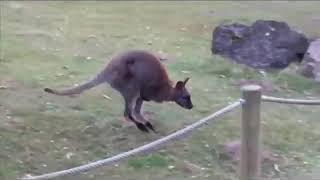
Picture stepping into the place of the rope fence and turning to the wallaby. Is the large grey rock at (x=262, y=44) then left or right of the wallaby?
right

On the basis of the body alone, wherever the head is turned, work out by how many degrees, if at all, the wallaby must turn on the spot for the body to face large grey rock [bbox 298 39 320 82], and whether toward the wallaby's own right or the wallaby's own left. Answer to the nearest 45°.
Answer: approximately 45° to the wallaby's own left

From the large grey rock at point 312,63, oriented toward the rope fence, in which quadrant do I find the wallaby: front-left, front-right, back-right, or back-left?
front-right

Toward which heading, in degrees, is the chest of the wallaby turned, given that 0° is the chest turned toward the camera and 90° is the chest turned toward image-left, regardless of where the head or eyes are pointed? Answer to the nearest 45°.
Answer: approximately 270°

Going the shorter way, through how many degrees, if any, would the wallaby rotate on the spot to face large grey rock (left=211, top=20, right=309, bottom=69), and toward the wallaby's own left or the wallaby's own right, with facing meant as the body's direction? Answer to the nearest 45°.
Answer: approximately 45° to the wallaby's own left

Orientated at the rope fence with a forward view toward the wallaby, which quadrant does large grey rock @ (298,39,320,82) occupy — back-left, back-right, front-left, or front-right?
front-right

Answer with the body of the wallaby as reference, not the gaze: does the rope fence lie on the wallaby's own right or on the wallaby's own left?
on the wallaby's own right
